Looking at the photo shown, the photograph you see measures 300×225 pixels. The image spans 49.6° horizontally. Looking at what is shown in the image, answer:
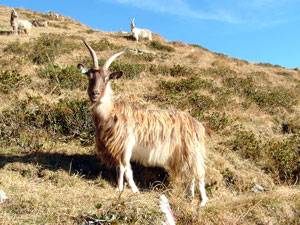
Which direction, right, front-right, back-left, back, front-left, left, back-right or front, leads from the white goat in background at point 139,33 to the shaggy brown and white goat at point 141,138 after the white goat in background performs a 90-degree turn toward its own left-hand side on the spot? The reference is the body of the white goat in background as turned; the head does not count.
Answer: front

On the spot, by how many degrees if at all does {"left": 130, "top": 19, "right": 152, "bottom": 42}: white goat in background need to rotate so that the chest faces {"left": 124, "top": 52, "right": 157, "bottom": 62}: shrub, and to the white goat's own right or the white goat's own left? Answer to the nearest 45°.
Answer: approximately 90° to the white goat's own left

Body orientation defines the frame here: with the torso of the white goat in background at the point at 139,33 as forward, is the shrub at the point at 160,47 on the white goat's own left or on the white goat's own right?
on the white goat's own left

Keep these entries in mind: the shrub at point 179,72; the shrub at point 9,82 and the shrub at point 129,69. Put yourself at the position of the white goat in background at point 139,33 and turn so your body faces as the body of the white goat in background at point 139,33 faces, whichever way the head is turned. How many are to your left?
3

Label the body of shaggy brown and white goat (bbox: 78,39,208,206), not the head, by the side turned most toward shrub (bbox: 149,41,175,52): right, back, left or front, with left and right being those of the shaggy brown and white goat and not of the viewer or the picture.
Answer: right

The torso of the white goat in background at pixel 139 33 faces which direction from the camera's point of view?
to the viewer's left

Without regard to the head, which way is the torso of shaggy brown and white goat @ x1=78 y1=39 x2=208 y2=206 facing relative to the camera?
to the viewer's left

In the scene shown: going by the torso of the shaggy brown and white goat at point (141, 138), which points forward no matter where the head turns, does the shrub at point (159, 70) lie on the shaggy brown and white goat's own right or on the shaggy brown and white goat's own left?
on the shaggy brown and white goat's own right

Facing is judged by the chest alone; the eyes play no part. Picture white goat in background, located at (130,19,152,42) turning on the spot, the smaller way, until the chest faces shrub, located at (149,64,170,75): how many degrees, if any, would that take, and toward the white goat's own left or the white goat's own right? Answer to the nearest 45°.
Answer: approximately 90° to the white goat's own left

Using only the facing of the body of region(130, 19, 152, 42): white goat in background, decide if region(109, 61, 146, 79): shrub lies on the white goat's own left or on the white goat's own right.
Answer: on the white goat's own left

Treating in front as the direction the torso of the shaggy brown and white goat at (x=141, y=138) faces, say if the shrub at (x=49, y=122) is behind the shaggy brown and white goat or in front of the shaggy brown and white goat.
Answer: in front

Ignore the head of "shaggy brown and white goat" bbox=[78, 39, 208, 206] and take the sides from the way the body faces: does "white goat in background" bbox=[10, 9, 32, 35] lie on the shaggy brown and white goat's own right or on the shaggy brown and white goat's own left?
on the shaggy brown and white goat's own right

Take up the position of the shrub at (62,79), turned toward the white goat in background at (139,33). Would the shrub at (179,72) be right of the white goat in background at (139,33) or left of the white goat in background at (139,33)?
right

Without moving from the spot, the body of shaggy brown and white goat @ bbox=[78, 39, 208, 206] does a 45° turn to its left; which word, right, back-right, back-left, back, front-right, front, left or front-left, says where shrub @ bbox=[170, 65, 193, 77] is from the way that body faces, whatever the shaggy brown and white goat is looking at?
back-right
